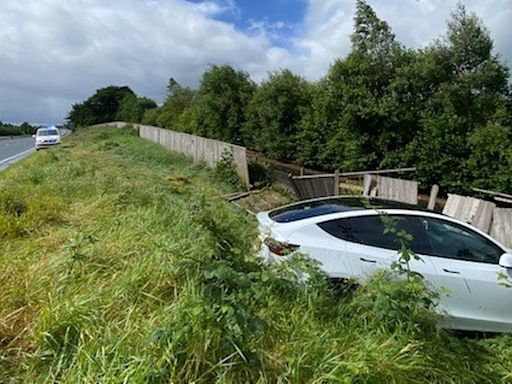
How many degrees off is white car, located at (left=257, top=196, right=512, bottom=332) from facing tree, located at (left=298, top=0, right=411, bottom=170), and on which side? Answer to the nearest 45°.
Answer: approximately 90° to its left

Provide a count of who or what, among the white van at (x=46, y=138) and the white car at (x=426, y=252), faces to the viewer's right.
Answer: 1

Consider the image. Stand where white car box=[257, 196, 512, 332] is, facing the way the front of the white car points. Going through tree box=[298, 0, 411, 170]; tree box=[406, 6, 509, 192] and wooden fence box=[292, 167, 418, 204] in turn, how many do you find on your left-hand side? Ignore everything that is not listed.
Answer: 3

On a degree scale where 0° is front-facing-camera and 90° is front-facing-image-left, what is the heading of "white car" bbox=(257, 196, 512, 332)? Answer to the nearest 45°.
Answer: approximately 270°

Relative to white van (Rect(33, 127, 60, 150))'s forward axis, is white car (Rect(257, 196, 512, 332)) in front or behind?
in front

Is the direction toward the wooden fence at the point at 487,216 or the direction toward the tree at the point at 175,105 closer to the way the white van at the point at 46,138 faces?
the wooden fence

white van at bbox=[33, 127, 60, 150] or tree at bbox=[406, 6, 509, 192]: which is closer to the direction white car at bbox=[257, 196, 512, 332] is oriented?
the tree

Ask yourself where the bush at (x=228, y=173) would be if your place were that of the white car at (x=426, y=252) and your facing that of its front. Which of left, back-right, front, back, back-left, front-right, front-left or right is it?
back-left

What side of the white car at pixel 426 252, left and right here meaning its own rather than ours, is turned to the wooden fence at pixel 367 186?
left
